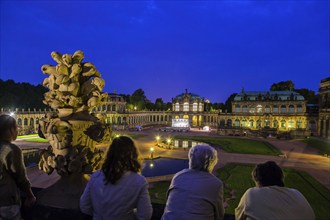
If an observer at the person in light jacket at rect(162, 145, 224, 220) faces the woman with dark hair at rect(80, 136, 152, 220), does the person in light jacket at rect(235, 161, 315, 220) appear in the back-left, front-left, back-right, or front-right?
back-left

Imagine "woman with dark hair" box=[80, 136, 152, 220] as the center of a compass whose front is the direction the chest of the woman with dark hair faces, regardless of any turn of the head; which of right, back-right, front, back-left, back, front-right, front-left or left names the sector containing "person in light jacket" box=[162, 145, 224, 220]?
right

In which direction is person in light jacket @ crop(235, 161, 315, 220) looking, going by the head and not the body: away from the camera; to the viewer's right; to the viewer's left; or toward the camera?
away from the camera

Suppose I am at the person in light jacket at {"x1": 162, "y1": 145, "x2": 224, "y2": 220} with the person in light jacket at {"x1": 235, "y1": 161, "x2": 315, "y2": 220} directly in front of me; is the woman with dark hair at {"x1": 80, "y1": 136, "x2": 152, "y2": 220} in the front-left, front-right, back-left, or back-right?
back-right

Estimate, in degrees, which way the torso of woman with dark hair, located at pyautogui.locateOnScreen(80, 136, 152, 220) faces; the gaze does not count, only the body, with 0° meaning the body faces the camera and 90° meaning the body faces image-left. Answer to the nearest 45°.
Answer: approximately 180°

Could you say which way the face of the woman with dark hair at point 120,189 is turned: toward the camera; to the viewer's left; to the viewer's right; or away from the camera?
away from the camera

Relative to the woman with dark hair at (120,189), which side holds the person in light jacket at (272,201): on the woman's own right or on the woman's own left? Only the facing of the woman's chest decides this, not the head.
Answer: on the woman's own right
